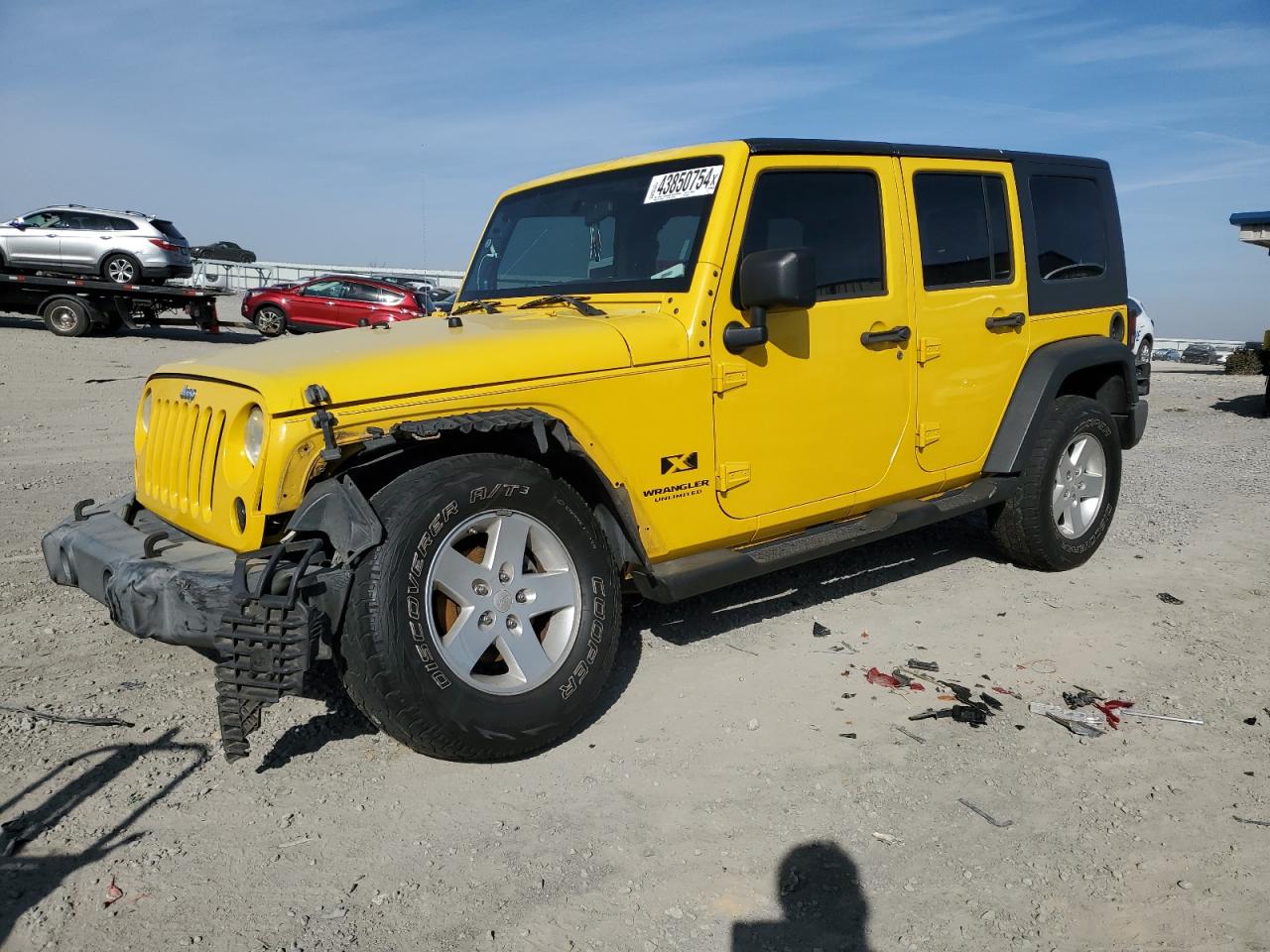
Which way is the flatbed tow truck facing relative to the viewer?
to the viewer's left

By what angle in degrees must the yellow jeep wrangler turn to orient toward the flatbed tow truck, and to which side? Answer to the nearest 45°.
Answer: approximately 90° to its right

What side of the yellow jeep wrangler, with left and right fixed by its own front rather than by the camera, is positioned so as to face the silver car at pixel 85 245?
right

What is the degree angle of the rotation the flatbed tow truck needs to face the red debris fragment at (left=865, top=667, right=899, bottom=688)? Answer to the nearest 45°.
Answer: approximately 90° to its left

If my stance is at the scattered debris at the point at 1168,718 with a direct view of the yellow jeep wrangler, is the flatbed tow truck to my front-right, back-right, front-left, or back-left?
front-right

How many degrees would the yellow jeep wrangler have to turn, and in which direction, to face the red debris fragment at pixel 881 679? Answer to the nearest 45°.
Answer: approximately 135° to its left

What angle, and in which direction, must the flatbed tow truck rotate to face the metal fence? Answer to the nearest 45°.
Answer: approximately 90° to its right

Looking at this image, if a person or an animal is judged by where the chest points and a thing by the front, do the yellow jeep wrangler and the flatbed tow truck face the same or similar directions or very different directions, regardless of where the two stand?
same or similar directions

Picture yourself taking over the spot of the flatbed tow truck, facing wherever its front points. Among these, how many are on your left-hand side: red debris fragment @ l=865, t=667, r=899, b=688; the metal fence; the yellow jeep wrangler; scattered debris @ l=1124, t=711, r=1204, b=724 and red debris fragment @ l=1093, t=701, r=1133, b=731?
4

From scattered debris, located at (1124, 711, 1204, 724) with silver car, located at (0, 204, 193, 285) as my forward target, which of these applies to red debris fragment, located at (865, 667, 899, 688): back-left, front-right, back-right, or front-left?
front-left

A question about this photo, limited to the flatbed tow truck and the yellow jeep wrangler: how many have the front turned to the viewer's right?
0

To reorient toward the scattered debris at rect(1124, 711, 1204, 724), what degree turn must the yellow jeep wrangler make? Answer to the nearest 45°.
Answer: approximately 135° to its left

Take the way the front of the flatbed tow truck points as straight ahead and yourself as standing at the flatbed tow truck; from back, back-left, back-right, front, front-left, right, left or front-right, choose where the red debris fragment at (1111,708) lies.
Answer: left
